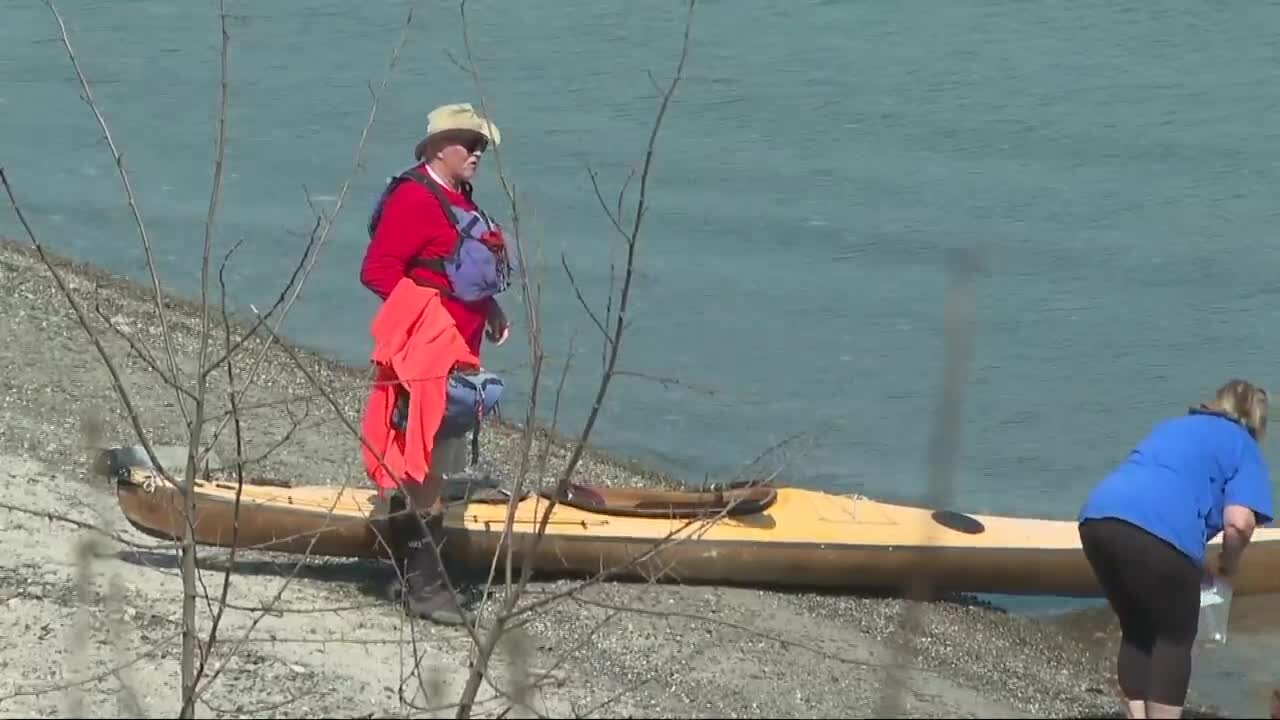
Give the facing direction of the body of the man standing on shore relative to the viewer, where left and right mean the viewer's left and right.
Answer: facing the viewer and to the right of the viewer
